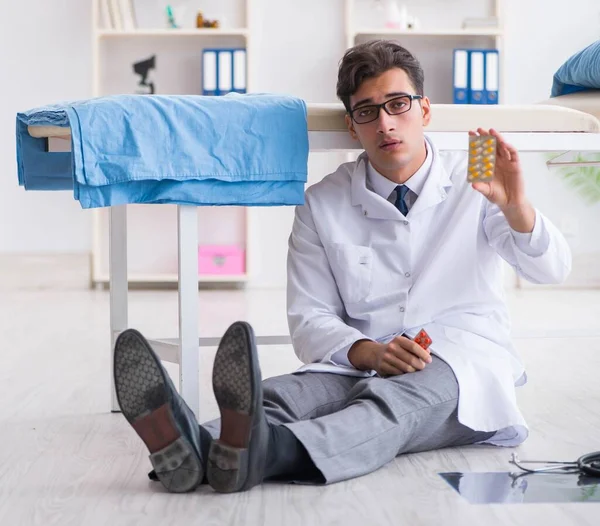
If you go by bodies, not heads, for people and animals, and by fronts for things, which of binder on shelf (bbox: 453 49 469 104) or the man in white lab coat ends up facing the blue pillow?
the binder on shelf

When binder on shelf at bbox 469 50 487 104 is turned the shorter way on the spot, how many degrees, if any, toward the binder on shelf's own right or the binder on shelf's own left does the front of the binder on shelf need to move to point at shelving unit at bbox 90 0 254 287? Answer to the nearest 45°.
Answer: approximately 90° to the binder on shelf's own right

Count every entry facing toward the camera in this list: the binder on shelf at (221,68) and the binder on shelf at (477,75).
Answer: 2

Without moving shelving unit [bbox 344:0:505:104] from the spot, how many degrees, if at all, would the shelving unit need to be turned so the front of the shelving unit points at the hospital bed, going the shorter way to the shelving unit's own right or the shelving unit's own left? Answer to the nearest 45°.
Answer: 0° — it already faces it

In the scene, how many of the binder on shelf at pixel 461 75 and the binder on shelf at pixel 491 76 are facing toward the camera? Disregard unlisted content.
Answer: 2
